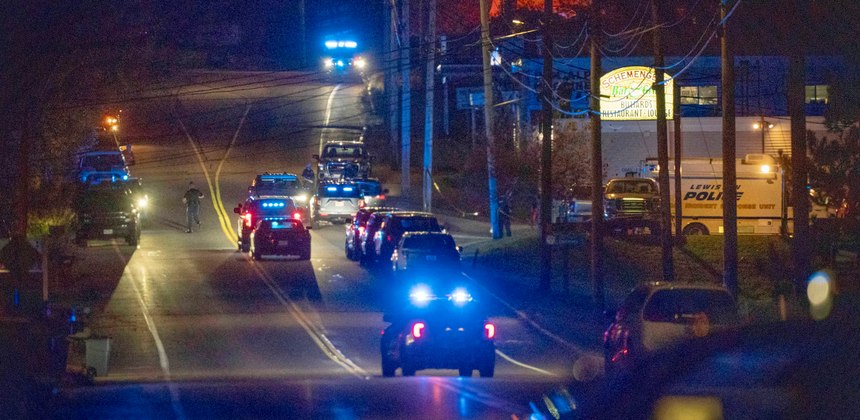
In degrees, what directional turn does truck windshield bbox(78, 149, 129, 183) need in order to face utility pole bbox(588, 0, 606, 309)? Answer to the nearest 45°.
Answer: approximately 45° to its left

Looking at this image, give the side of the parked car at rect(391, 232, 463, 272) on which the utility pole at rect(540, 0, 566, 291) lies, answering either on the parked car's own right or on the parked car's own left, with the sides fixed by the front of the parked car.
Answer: on the parked car's own right

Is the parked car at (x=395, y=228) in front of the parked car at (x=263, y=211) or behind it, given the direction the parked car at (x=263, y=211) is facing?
behind

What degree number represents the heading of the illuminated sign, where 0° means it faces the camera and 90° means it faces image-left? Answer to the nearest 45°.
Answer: approximately 0°

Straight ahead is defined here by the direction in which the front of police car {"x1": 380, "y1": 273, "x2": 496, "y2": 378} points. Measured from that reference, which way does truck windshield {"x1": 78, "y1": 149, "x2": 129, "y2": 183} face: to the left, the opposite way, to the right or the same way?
the opposite way

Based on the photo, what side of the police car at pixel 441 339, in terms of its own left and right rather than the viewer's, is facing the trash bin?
left

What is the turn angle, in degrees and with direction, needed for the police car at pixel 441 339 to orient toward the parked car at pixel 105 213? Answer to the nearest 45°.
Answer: approximately 45° to its left

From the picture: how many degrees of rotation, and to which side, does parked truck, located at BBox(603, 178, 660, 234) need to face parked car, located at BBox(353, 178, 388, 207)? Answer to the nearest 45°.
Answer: approximately 135° to its right

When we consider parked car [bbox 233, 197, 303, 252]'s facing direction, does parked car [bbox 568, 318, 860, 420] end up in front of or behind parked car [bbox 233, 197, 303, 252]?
behind

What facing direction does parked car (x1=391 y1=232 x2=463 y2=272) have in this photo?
away from the camera

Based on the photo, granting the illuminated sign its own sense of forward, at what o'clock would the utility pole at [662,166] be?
The utility pole is roughly at 12 o'clock from the illuminated sign.

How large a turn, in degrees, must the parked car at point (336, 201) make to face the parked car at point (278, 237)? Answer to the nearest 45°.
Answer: approximately 180°
